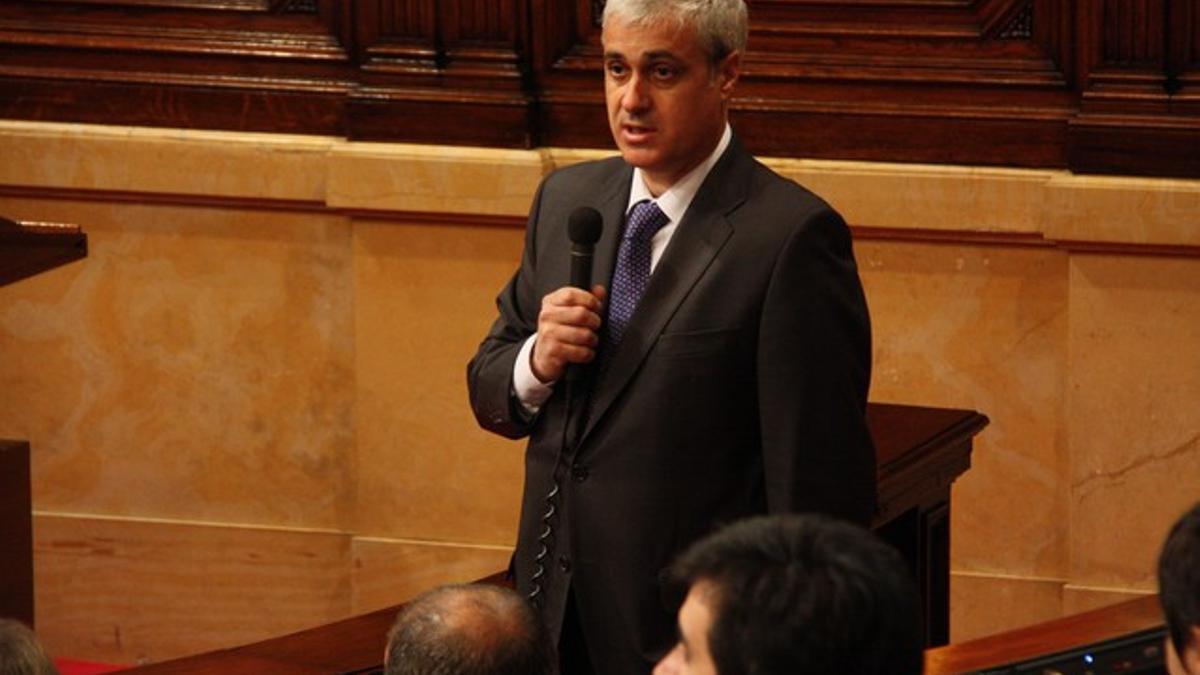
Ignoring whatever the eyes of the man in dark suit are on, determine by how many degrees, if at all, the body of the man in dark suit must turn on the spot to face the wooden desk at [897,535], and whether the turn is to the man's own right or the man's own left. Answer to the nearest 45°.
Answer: approximately 180°

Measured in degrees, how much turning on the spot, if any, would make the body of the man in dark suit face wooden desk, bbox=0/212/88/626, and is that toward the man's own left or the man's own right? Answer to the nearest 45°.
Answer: approximately 90° to the man's own right

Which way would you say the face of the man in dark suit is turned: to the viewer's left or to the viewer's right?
to the viewer's left

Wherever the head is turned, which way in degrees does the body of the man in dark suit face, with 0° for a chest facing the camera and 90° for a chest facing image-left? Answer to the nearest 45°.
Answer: approximately 45°

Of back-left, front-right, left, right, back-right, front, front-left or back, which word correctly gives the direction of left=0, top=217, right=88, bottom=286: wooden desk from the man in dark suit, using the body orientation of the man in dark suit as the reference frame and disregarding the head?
right
